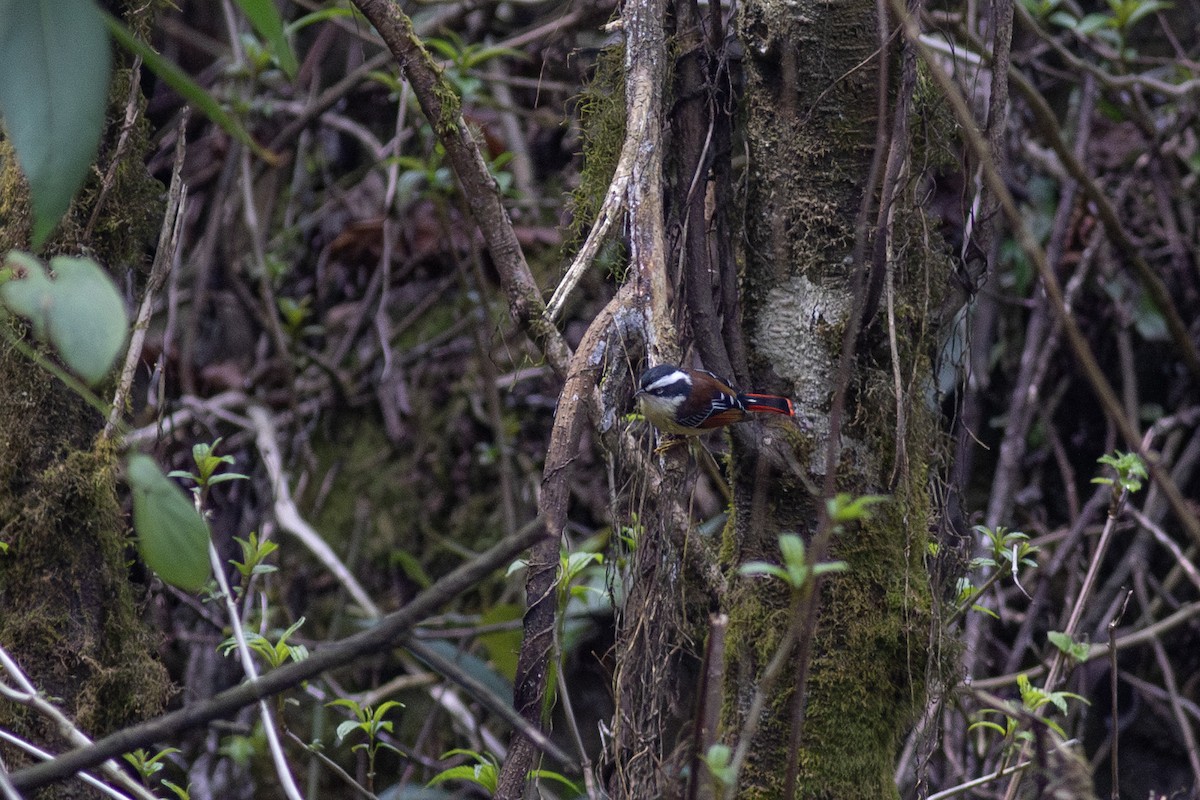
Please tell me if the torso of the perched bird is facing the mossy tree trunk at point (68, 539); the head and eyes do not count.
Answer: yes

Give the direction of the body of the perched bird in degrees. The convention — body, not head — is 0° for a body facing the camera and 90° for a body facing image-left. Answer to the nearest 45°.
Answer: approximately 90°
